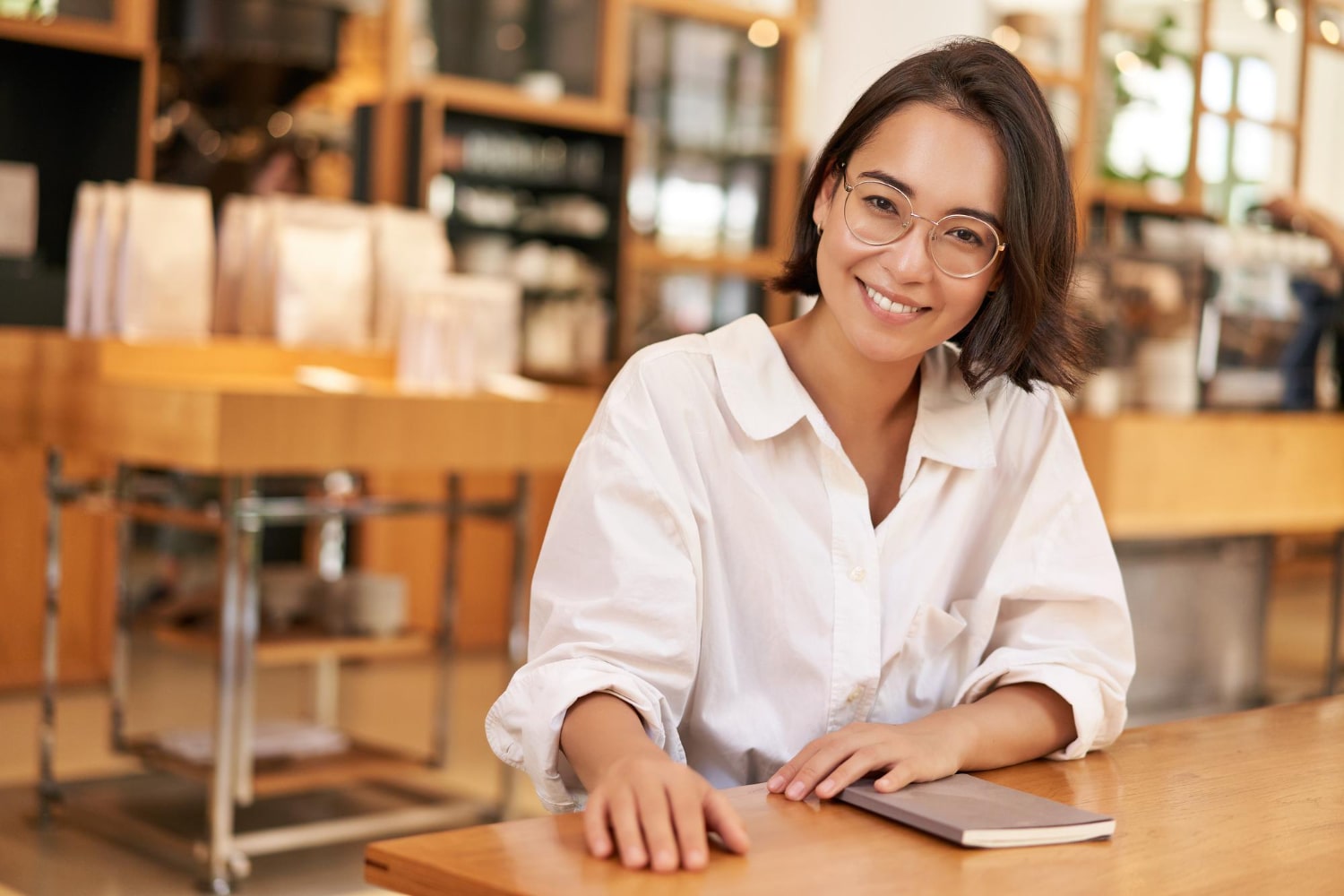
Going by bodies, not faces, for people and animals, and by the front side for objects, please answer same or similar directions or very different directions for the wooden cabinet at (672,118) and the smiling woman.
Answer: same or similar directions

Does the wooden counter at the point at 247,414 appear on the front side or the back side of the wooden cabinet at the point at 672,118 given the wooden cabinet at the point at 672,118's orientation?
on the front side

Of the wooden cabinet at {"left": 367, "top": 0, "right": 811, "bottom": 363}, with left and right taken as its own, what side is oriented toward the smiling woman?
front

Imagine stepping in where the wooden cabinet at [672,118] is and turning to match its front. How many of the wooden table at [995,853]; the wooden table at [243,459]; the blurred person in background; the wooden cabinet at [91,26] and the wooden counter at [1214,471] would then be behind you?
0

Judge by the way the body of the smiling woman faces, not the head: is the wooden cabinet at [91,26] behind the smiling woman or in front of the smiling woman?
behind

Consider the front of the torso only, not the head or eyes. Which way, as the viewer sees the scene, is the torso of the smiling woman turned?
toward the camera

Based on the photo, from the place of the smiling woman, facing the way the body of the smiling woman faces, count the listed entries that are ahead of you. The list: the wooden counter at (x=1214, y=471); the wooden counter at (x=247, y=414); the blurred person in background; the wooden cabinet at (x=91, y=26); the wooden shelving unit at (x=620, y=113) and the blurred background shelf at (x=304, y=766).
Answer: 0

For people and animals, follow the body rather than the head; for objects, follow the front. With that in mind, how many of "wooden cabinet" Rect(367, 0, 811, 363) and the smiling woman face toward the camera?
2

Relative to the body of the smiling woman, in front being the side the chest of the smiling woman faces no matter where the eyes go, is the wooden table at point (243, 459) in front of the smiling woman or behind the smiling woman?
behind

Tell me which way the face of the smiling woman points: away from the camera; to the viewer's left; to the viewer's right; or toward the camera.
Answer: toward the camera

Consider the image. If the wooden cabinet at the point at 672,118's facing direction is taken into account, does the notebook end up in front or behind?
in front
